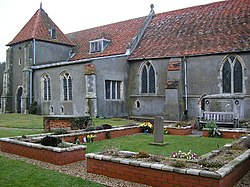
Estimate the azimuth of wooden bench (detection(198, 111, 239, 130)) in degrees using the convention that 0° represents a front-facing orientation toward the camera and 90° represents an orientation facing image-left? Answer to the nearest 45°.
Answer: approximately 0°

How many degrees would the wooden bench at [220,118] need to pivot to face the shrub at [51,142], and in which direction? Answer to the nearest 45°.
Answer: approximately 45° to its right

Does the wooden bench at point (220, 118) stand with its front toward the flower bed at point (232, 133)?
yes

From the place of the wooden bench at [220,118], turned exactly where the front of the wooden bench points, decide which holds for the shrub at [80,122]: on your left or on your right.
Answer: on your right

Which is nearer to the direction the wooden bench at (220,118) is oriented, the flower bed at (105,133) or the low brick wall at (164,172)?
the low brick wall

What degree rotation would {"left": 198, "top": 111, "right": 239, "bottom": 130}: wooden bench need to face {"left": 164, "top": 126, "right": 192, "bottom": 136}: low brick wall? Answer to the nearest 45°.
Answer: approximately 45° to its right

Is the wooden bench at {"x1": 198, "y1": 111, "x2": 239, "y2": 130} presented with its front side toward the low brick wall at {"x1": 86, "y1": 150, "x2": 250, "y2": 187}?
yes
